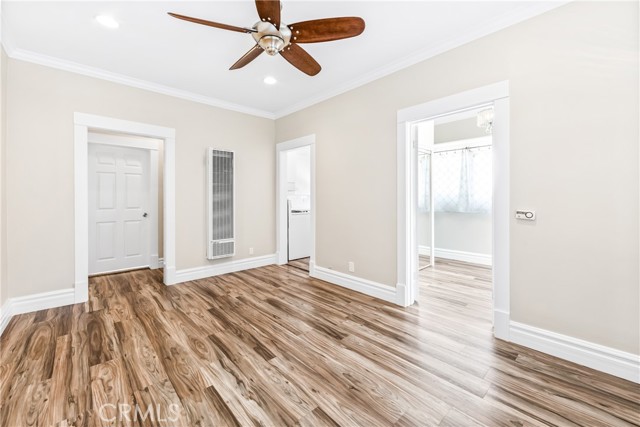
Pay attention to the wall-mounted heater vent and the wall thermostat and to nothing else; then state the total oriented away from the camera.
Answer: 0

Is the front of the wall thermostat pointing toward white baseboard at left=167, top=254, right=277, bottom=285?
no

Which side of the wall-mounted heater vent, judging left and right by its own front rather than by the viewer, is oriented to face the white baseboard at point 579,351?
front

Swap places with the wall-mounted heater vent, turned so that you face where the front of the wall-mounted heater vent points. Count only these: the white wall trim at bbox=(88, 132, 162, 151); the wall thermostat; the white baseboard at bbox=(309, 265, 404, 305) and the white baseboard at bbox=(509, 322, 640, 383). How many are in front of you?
3

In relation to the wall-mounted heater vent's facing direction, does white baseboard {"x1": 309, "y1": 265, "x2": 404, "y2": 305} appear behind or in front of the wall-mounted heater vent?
in front

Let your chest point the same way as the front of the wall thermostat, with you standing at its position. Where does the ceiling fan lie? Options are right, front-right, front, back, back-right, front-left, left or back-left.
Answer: front-right

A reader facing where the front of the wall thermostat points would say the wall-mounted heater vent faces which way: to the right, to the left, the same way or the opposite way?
to the left

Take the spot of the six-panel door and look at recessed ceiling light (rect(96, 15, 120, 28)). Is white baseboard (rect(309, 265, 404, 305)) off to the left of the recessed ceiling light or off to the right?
left

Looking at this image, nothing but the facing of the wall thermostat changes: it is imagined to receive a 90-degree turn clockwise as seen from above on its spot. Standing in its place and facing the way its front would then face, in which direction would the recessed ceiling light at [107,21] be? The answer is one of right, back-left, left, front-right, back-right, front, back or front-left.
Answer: front-left

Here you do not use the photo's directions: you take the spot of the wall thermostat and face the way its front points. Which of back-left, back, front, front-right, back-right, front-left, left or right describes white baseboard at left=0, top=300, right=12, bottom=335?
front-right

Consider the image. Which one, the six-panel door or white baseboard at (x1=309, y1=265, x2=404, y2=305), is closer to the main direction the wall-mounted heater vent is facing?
the white baseboard

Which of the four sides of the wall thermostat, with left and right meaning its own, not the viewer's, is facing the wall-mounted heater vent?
right

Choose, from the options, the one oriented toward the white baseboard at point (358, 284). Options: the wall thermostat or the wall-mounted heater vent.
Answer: the wall-mounted heater vent

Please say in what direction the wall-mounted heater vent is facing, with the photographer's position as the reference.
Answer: facing the viewer and to the right of the viewer

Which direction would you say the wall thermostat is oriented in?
toward the camera

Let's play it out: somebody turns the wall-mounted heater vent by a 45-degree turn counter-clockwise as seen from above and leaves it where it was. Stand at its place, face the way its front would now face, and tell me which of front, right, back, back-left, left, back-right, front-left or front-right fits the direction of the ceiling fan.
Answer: right

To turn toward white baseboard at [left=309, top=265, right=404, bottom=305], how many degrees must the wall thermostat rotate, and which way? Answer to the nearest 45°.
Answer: approximately 90° to its right

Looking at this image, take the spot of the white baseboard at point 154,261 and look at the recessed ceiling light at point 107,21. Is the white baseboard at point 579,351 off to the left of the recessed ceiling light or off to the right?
left
